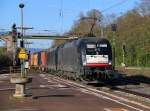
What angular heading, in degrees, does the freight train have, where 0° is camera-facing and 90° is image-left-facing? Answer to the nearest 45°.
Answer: approximately 315°
